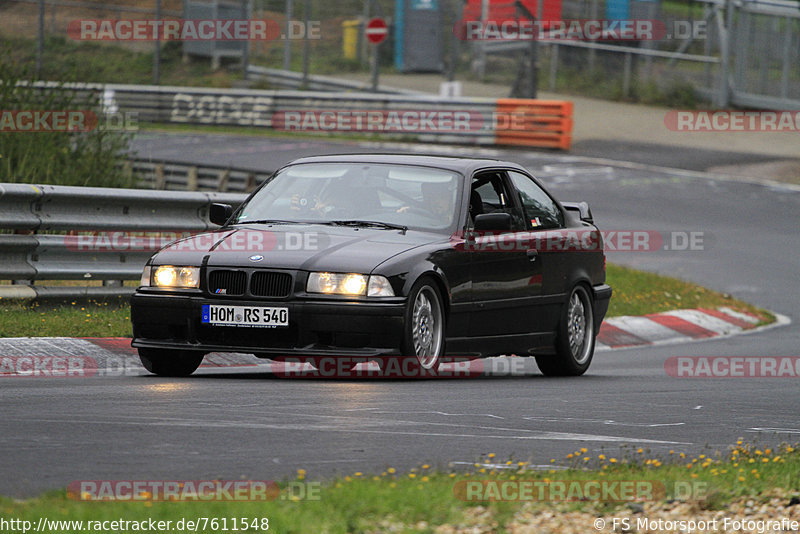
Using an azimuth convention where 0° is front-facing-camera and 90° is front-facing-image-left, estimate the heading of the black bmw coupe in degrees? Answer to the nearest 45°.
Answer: approximately 45°

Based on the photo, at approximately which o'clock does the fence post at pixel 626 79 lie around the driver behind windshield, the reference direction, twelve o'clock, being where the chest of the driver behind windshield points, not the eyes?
The fence post is roughly at 5 o'clock from the driver behind windshield.

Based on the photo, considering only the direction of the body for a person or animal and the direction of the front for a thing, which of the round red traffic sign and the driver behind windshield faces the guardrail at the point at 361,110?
the round red traffic sign

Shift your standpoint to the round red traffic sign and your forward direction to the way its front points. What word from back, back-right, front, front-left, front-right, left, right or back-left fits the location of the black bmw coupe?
front

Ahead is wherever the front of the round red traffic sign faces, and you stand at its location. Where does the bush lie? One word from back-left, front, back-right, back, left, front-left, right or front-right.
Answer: front

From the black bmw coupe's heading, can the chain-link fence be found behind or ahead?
behind

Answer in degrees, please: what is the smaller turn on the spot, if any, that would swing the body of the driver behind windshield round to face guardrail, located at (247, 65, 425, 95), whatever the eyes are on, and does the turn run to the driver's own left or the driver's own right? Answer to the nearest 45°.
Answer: approximately 135° to the driver's own right

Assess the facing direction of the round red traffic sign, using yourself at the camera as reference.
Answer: facing the viewer

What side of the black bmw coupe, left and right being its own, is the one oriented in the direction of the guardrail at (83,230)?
right

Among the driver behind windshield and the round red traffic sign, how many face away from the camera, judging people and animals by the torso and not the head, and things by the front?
0

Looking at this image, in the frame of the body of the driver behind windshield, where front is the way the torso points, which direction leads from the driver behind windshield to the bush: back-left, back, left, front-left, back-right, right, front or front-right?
right

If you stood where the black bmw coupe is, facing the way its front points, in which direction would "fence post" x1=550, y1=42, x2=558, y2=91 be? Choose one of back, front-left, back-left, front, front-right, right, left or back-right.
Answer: back-right

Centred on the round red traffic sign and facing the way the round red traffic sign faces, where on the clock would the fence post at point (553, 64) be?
The fence post is roughly at 8 o'clock from the round red traffic sign.
